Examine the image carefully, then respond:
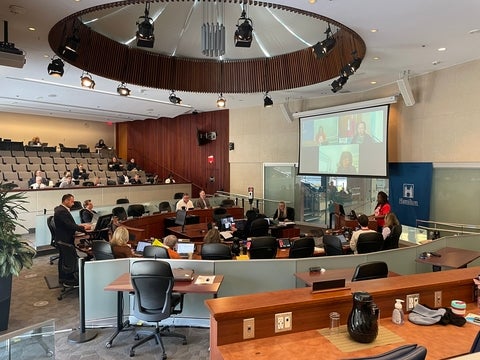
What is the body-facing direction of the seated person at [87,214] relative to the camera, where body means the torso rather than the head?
to the viewer's right

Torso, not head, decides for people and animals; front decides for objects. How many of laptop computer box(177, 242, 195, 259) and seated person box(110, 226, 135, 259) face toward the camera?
1

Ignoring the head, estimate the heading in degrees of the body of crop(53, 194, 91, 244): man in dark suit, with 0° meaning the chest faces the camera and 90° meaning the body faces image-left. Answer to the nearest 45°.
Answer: approximately 270°

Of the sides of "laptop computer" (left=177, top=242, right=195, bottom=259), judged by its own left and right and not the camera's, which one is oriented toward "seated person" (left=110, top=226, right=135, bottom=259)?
right

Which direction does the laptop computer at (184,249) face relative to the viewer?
toward the camera

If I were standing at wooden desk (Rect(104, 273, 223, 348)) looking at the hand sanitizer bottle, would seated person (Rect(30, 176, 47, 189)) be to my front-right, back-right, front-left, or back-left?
back-left

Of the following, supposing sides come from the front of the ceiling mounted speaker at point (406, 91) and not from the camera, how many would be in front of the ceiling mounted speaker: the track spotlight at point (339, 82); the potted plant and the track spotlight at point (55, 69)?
3

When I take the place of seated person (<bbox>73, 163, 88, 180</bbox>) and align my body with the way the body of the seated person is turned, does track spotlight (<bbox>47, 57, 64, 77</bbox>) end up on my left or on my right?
on my right

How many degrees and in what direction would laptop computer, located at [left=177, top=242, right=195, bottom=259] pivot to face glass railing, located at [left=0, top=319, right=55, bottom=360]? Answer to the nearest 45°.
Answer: approximately 45° to its right

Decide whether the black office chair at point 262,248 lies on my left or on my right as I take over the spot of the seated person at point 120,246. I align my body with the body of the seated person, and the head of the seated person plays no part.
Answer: on my right

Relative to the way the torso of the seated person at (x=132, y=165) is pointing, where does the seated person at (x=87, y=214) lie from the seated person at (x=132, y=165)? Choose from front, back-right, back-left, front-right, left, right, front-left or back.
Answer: front-right

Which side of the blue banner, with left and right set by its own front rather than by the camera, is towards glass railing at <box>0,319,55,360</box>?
front

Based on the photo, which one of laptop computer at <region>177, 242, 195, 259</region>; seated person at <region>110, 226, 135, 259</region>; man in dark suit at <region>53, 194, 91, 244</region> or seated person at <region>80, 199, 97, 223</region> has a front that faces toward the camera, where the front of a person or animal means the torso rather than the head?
the laptop computer

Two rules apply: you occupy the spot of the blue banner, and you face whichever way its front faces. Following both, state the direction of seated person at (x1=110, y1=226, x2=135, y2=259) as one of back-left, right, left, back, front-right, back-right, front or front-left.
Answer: front-right

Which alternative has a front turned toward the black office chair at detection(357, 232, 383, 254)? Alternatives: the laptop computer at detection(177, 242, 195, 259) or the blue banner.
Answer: the blue banner
